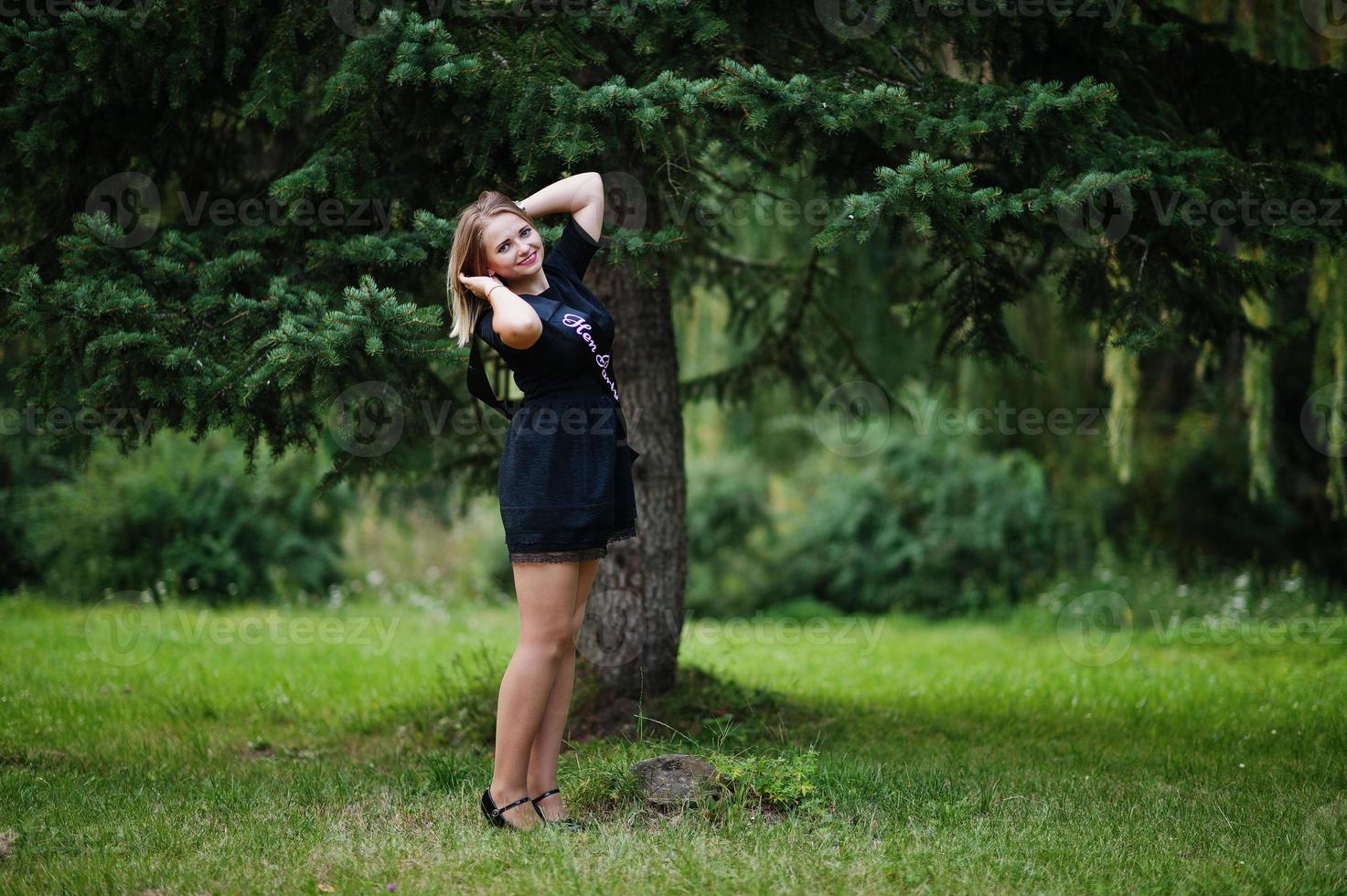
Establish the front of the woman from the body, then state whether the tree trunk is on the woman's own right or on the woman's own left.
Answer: on the woman's own left

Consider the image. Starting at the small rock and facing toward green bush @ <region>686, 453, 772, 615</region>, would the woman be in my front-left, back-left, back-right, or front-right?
back-left

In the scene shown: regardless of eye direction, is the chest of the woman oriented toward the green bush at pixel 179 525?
no
